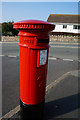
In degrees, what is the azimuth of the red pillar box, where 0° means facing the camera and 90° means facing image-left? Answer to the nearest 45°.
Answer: approximately 315°
